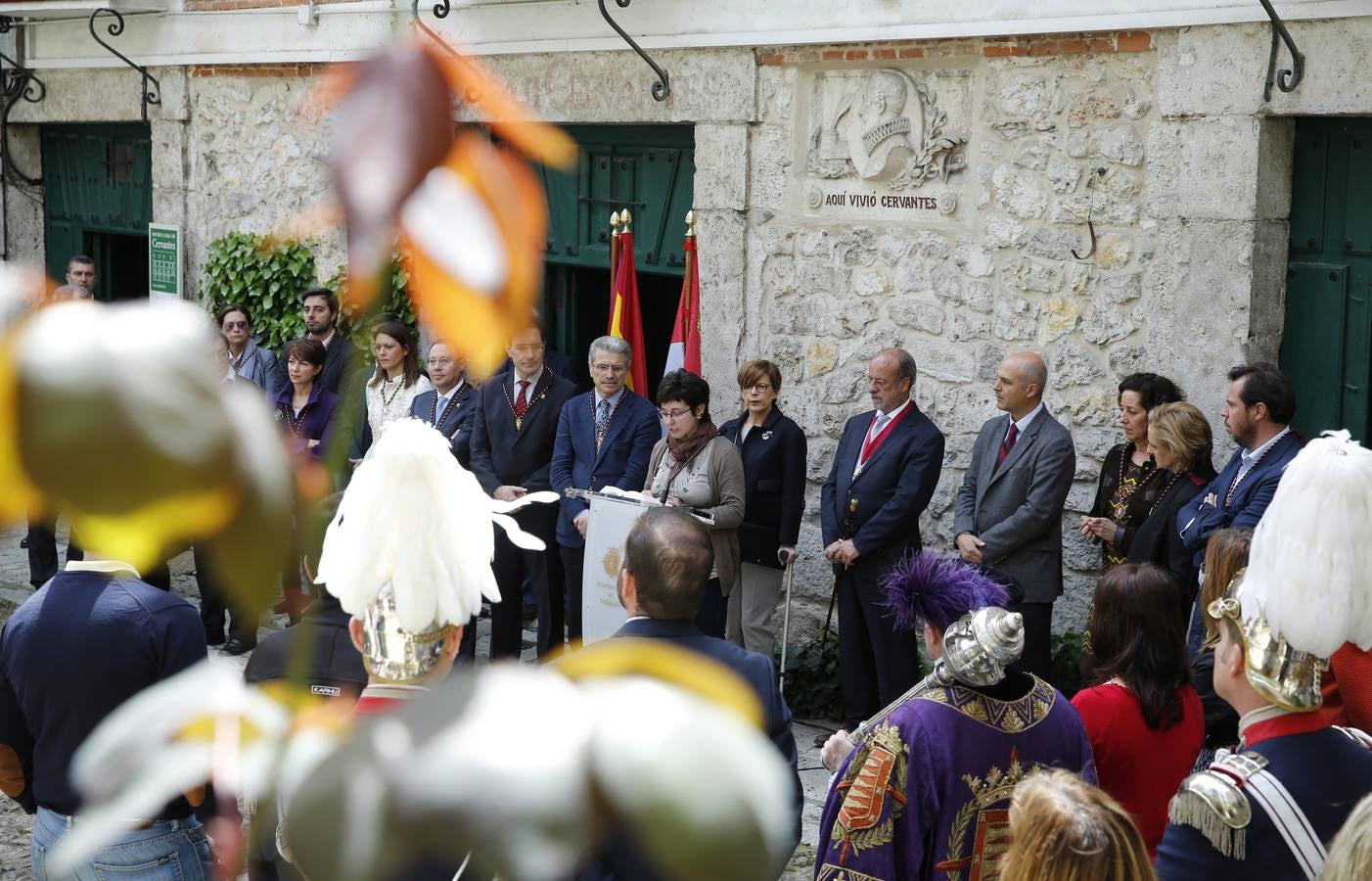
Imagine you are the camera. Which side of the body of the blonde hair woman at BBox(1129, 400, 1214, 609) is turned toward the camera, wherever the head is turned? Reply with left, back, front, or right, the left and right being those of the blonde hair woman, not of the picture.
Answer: left

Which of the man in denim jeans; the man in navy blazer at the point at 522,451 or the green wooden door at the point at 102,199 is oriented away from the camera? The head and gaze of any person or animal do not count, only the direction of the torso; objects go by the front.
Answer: the man in denim jeans

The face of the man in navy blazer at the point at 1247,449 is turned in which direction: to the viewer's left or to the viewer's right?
to the viewer's left

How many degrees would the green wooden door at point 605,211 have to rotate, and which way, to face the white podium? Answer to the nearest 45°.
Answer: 0° — it already faces it

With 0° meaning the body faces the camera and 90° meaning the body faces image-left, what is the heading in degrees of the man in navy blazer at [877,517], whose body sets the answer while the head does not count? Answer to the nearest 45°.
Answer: approximately 45°

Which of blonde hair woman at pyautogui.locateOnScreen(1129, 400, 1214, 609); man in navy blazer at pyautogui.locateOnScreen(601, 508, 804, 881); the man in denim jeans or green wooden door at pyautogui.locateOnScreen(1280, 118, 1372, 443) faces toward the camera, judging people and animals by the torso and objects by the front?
the green wooden door

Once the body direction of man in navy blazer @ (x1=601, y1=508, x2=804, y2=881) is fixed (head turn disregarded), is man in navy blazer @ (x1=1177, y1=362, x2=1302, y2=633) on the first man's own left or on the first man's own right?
on the first man's own right

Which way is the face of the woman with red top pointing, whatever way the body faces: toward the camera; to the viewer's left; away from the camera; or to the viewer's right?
away from the camera

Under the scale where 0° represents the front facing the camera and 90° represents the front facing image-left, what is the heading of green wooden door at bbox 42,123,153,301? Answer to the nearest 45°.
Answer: approximately 0°
